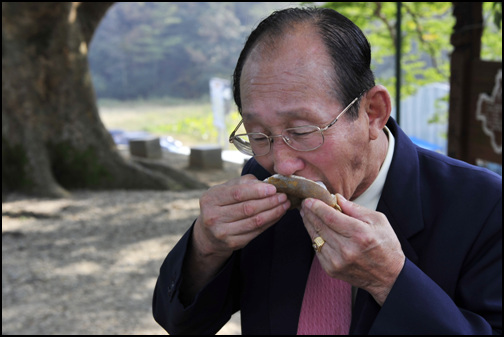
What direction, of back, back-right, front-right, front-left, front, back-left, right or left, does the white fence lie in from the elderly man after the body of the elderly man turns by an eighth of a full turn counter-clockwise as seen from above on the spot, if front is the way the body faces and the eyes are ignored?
back

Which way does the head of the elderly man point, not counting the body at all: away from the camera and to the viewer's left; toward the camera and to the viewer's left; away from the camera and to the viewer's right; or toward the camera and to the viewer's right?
toward the camera and to the viewer's left
